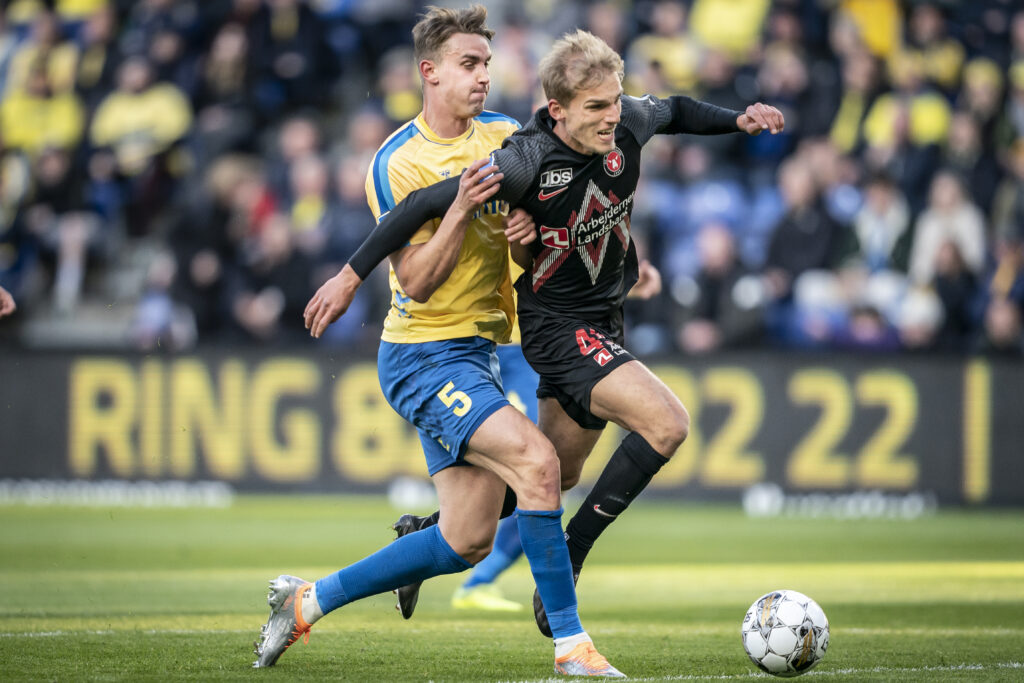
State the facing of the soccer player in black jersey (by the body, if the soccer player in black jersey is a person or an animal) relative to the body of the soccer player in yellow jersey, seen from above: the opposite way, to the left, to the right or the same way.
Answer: the same way

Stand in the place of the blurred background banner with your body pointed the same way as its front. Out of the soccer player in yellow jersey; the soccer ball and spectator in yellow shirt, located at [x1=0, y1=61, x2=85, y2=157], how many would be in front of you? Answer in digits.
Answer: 2

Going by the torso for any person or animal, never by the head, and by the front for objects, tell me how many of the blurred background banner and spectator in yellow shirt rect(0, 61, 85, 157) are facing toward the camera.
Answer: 2

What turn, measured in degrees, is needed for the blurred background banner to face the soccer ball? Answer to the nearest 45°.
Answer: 0° — it already faces it

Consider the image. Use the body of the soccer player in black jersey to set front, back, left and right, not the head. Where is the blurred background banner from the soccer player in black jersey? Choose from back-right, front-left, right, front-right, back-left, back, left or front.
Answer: back-left

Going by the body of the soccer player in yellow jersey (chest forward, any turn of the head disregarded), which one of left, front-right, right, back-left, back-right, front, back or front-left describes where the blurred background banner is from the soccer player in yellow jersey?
back-left

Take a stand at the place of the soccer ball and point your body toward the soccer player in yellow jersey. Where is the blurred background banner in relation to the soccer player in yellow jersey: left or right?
right

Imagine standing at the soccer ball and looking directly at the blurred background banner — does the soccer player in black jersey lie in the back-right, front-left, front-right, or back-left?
front-left

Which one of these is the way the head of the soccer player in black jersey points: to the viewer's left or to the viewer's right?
to the viewer's right

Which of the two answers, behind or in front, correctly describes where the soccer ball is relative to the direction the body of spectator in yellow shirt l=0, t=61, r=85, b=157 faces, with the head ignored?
in front

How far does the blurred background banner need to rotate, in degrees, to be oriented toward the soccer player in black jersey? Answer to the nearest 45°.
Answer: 0° — it already faces them

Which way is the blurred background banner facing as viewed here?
toward the camera

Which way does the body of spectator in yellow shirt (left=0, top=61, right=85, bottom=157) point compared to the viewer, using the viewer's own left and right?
facing the viewer
